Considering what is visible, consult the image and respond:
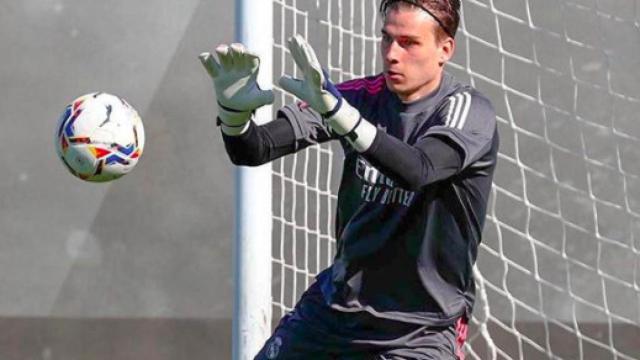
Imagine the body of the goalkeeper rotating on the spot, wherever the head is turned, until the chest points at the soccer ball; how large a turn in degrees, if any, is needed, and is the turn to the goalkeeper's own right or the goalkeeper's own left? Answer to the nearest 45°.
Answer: approximately 45° to the goalkeeper's own right

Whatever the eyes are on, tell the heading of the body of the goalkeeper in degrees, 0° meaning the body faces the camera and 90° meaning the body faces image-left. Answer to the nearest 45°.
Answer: approximately 45°
